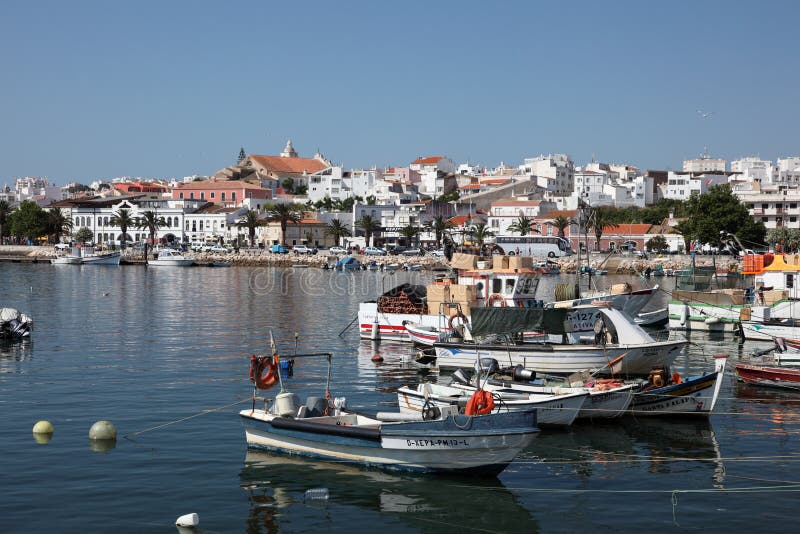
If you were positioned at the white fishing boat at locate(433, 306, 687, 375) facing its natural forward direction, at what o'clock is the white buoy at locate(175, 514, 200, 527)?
The white buoy is roughly at 4 o'clock from the white fishing boat.

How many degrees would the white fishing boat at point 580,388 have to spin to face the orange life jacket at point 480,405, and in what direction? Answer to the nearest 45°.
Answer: approximately 135° to its right

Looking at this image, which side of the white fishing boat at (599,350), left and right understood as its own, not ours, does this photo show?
right

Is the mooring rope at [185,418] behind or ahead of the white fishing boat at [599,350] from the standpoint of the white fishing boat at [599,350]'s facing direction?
behind

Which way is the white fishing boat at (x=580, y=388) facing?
to the viewer's right

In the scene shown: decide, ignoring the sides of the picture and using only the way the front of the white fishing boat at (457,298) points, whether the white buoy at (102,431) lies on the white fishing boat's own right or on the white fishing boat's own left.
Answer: on the white fishing boat's own right

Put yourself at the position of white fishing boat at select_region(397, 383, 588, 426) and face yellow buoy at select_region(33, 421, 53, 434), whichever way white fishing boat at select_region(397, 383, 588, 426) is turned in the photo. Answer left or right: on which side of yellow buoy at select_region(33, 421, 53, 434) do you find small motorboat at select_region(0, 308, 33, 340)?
right

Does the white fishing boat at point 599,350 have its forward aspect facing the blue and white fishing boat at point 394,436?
no

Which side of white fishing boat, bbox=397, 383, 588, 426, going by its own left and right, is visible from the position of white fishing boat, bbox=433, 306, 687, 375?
left

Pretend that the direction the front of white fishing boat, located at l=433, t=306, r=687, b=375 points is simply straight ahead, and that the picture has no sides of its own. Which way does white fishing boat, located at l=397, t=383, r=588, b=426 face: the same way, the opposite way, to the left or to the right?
the same way

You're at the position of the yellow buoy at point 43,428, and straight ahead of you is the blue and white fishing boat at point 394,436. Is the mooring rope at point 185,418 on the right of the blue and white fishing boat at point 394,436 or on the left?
left

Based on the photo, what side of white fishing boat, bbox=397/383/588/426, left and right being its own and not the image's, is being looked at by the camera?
right

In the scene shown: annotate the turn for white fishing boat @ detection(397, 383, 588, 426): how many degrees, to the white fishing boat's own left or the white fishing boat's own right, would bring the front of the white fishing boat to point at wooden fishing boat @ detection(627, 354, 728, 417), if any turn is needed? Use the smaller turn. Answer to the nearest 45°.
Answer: approximately 45° to the white fishing boat's own left

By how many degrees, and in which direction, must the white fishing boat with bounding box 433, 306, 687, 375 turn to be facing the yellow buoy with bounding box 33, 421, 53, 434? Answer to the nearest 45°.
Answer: approximately 135° to its right
